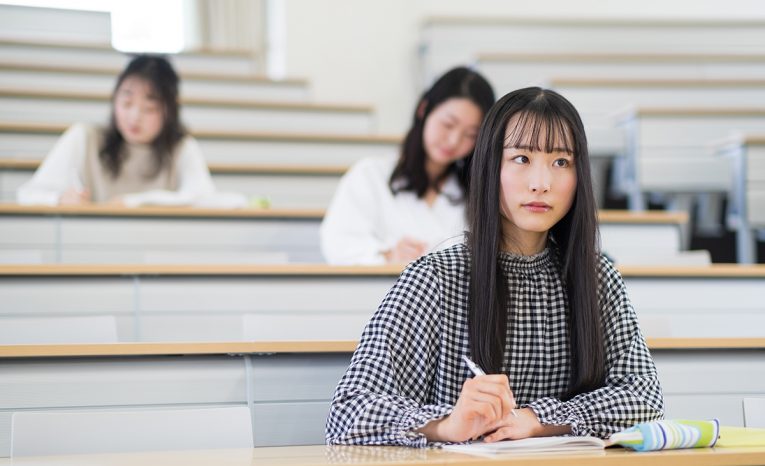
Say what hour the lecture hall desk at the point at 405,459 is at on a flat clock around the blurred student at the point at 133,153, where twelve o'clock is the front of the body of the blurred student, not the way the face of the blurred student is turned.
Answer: The lecture hall desk is roughly at 12 o'clock from the blurred student.

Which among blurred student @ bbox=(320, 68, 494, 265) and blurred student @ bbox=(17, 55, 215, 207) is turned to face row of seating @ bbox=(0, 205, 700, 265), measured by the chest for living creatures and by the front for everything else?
blurred student @ bbox=(17, 55, 215, 207)

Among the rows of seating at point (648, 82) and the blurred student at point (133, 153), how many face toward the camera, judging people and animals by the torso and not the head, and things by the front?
2

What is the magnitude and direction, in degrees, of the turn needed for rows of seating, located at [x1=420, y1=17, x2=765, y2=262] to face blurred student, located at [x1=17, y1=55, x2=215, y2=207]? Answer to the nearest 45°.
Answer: approximately 45° to its right

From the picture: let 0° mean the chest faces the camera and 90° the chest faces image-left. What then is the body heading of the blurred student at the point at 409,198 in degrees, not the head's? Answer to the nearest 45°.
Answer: approximately 315°

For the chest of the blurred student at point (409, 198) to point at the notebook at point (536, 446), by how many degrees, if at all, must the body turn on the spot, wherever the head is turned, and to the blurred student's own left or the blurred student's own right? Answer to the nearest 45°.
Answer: approximately 45° to the blurred student's own right

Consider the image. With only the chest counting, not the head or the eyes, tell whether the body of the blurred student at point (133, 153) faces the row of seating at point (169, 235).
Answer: yes

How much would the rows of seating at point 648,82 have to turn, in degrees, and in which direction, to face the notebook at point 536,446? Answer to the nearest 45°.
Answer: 0° — it already faces it

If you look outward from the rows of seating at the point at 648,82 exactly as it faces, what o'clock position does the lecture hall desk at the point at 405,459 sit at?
The lecture hall desk is roughly at 12 o'clock from the rows of seating.
